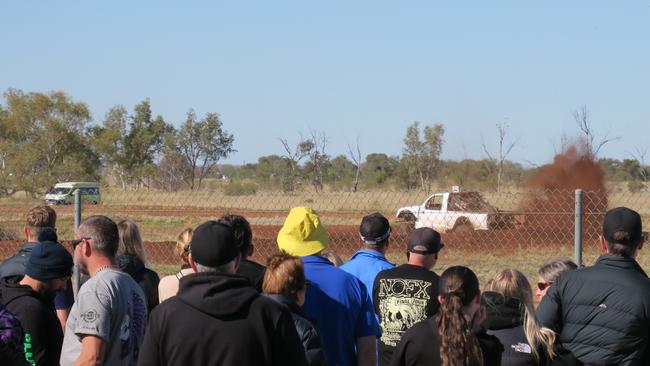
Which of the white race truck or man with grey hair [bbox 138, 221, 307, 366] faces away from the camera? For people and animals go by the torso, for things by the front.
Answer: the man with grey hair

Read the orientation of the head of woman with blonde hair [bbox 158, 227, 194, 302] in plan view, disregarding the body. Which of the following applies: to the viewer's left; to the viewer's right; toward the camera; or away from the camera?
away from the camera

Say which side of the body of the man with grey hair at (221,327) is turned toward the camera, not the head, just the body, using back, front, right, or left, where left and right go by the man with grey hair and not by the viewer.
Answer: back

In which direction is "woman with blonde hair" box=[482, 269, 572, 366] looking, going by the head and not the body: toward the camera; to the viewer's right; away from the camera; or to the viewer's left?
away from the camera

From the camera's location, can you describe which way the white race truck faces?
facing to the left of the viewer

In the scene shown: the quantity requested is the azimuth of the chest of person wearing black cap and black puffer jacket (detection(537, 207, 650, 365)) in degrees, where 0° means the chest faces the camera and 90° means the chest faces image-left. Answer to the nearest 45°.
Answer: approximately 180°

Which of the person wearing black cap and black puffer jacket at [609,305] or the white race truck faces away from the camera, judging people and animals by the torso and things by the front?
the person wearing black cap and black puffer jacket

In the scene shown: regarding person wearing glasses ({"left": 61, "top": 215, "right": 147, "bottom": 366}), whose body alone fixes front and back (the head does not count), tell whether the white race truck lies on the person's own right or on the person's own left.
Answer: on the person's own right

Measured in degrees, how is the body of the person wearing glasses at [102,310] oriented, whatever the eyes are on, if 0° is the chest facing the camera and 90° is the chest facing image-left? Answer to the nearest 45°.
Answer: approximately 135°

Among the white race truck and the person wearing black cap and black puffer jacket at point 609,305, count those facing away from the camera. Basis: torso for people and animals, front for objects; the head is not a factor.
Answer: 1

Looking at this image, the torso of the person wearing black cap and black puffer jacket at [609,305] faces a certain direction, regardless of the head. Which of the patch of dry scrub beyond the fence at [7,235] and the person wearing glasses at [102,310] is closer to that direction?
the patch of dry scrub beyond the fence

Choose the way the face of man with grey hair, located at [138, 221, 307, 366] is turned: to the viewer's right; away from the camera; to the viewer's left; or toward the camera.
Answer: away from the camera

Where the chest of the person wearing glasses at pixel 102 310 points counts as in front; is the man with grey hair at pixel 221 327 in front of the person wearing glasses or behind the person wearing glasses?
behind
